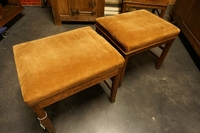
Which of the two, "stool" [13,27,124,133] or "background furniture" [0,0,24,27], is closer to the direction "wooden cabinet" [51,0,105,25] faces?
the stool

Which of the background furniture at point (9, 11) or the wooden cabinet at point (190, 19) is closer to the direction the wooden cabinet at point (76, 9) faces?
the wooden cabinet

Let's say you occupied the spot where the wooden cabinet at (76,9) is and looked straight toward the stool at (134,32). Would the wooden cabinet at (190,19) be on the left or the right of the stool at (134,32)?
left

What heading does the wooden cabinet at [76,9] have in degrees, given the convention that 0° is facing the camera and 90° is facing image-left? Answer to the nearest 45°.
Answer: approximately 0°

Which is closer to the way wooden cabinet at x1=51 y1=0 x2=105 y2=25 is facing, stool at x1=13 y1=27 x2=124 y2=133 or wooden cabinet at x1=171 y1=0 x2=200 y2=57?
the stool

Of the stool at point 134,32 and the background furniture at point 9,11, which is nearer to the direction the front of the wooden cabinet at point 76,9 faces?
the stool

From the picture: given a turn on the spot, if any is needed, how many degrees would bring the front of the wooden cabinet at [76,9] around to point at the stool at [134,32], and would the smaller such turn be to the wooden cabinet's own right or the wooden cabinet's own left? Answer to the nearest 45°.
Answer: approximately 45° to the wooden cabinet's own left

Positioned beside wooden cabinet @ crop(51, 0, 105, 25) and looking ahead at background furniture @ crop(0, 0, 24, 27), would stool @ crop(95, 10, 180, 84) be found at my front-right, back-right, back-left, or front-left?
back-left

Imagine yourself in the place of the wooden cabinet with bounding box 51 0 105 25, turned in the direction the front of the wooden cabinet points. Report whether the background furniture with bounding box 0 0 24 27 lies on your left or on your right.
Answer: on your right

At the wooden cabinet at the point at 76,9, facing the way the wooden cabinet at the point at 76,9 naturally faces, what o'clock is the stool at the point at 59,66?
The stool is roughly at 12 o'clock from the wooden cabinet.

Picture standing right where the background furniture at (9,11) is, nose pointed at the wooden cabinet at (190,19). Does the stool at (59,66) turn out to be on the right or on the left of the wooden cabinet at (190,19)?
right

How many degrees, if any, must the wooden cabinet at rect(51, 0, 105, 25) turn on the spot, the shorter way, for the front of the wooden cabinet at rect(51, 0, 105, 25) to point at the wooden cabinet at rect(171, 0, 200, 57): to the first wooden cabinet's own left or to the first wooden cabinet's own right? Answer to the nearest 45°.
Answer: approximately 90° to the first wooden cabinet's own left
